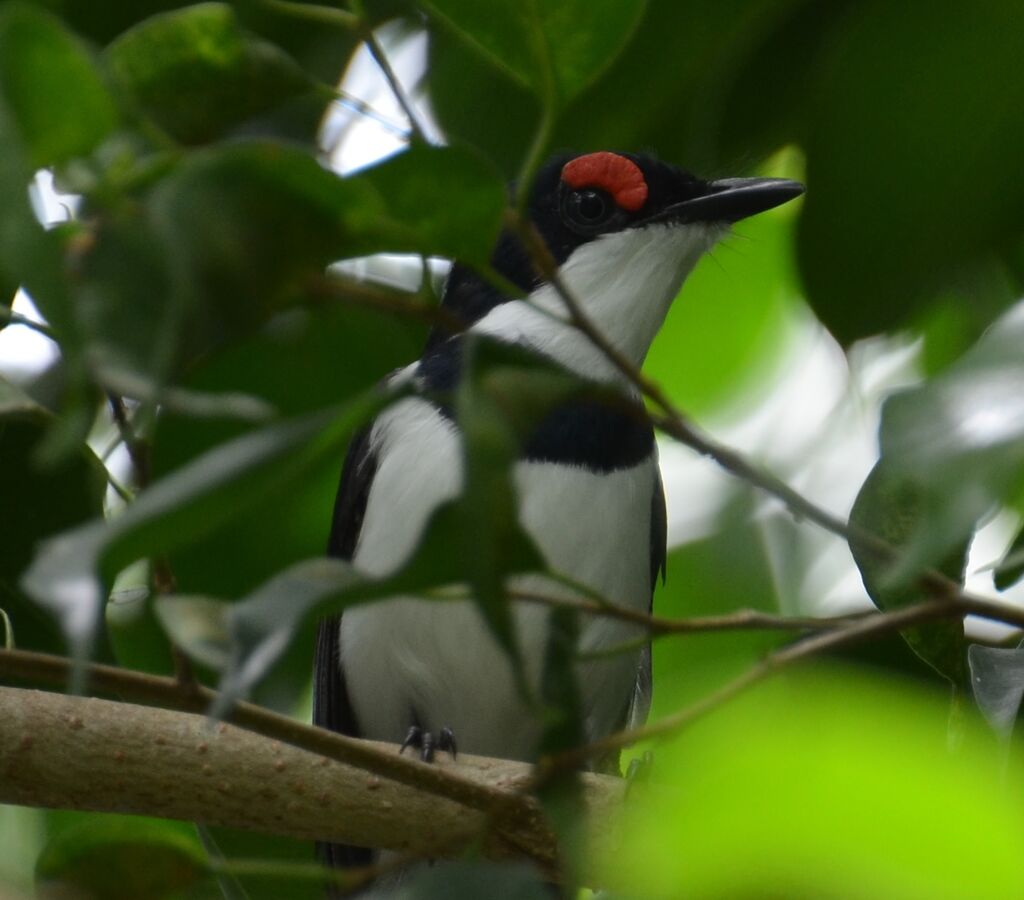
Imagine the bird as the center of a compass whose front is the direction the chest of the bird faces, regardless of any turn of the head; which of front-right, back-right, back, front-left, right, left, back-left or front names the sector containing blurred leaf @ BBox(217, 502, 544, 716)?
front-right

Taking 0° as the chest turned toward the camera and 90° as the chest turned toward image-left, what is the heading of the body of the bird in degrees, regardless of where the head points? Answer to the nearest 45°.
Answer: approximately 315°

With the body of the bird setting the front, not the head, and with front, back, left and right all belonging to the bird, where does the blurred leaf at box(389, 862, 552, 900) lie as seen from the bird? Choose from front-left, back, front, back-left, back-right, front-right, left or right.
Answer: front-right

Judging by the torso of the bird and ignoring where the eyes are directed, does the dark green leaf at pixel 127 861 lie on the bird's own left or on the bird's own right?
on the bird's own right

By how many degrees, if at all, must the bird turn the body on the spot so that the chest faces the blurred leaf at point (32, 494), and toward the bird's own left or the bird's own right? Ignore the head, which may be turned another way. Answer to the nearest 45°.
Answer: approximately 90° to the bird's own right

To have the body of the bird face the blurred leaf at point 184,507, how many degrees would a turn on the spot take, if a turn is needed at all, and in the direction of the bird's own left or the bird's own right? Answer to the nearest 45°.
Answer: approximately 45° to the bird's own right
